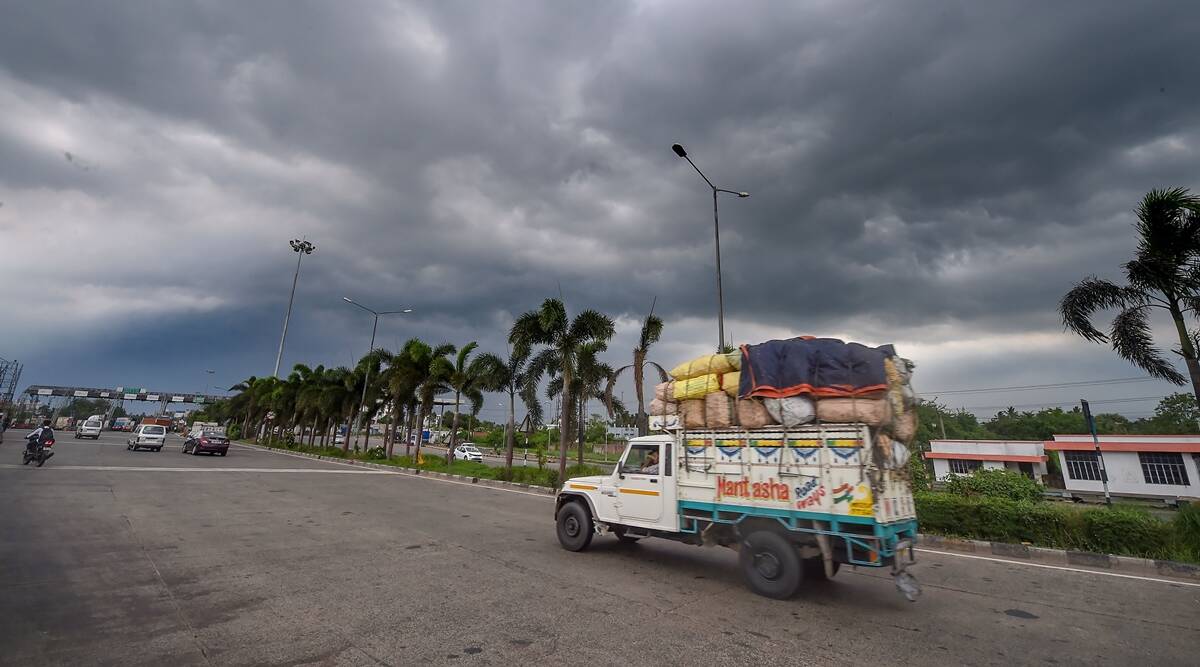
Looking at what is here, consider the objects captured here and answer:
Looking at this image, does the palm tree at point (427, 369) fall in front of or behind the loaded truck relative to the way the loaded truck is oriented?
in front

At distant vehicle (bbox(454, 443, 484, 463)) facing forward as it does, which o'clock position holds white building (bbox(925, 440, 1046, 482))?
The white building is roughly at 11 o'clock from the distant vehicle.

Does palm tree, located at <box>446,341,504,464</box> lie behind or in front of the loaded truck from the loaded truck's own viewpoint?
in front

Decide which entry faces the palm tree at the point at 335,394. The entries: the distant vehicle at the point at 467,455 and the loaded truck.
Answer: the loaded truck

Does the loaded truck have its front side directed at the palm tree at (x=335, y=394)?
yes

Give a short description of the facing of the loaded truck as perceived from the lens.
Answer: facing away from the viewer and to the left of the viewer

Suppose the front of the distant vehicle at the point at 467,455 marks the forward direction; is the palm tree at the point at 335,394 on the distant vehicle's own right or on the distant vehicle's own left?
on the distant vehicle's own right
